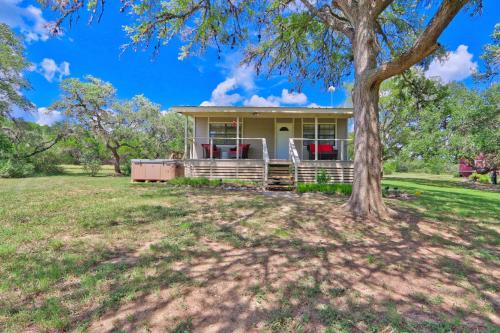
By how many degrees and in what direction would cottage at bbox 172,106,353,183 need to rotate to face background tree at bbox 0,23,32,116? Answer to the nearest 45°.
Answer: approximately 90° to its right

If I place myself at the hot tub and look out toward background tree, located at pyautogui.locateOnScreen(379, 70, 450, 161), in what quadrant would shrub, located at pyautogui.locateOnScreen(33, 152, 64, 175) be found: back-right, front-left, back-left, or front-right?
back-left

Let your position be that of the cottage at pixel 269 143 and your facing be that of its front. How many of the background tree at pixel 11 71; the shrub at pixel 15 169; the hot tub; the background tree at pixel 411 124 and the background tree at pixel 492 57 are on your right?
3

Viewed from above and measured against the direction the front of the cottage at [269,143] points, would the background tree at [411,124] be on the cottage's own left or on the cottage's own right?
on the cottage's own left

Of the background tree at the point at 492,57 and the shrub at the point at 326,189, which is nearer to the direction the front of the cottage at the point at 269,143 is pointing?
the shrub

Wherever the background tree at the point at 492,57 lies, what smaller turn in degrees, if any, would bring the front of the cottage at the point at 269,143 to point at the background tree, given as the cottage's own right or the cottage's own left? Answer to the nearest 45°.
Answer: approximately 90° to the cottage's own left

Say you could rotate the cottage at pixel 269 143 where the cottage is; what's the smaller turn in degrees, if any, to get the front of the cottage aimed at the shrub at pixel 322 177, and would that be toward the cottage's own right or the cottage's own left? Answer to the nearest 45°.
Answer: approximately 45° to the cottage's own left

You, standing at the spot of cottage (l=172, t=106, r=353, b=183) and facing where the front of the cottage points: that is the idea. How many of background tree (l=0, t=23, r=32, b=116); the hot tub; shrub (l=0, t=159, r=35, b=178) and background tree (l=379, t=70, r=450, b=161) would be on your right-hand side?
3

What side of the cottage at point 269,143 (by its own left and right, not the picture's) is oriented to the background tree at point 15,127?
right

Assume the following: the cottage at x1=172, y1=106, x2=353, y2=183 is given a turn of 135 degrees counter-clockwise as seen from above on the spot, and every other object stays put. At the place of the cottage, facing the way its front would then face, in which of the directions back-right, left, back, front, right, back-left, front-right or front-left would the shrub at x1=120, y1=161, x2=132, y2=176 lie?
left

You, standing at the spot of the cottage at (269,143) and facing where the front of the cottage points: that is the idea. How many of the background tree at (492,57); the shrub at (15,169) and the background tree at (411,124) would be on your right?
1

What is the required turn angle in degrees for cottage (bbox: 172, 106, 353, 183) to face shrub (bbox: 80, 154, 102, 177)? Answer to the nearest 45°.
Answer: approximately 135° to its right

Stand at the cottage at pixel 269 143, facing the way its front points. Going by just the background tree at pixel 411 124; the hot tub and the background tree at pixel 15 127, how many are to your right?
2

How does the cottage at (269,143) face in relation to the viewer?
toward the camera
